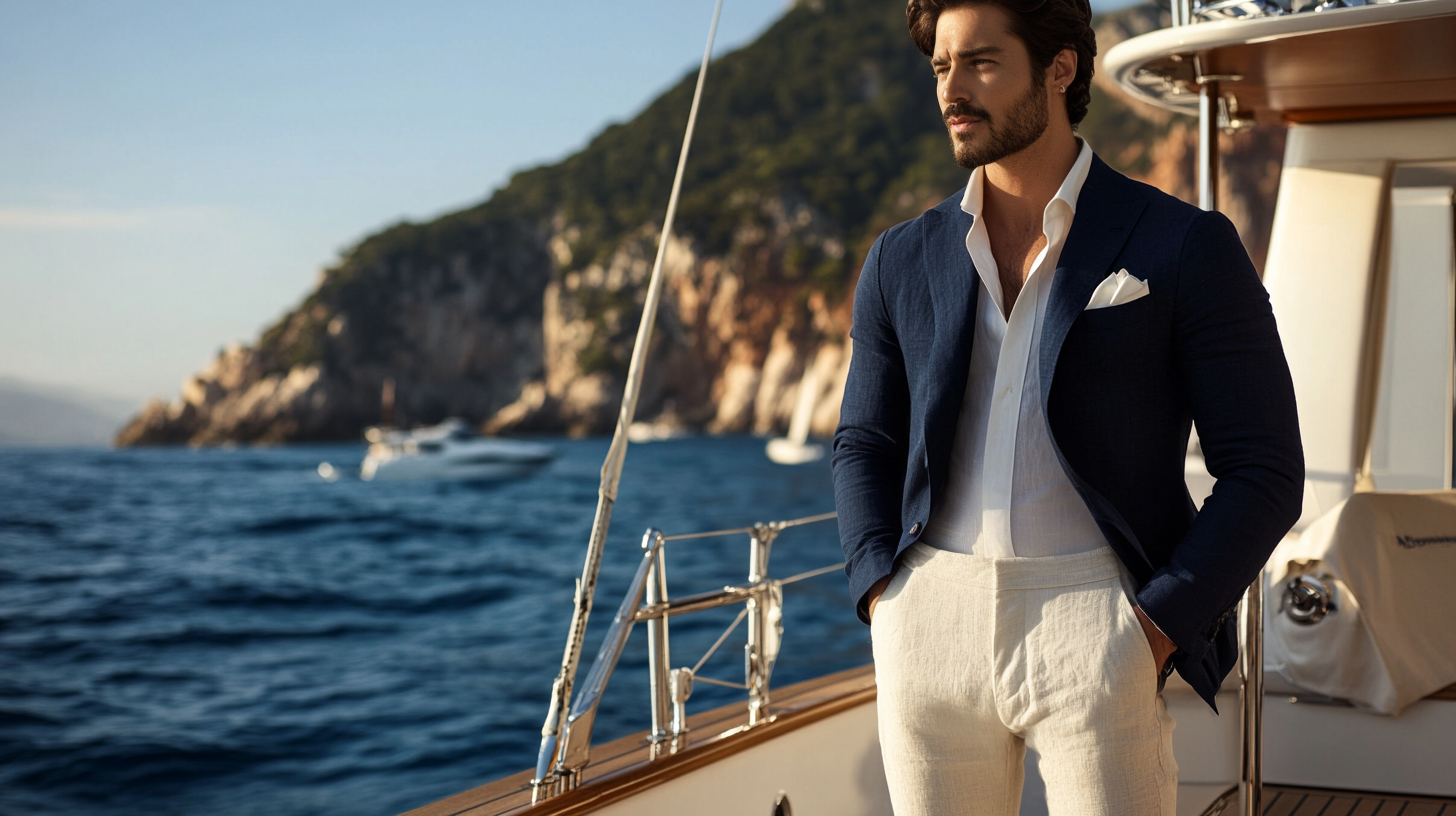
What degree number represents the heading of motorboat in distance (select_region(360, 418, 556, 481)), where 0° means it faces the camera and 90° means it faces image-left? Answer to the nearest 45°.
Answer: approximately 270°

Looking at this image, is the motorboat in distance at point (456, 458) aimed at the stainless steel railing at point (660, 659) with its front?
no

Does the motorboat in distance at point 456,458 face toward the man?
no

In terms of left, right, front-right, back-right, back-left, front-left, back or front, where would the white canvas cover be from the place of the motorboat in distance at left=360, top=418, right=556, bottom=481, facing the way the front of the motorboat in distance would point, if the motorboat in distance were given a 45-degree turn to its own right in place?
front-right

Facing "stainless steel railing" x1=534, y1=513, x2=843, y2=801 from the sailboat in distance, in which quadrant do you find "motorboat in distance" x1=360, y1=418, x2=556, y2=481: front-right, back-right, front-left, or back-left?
front-right

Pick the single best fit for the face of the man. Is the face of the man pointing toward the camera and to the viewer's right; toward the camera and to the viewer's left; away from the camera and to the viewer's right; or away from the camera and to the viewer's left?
toward the camera and to the viewer's left
